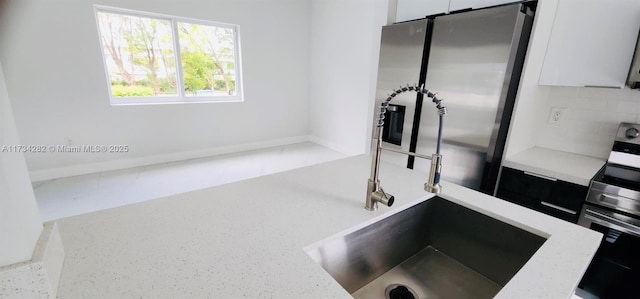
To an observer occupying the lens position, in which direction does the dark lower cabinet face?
facing the viewer and to the left of the viewer

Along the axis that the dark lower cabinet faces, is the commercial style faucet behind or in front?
in front

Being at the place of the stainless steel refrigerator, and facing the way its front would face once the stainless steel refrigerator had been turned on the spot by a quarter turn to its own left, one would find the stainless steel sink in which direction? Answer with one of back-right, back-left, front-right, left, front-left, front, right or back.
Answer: front-right

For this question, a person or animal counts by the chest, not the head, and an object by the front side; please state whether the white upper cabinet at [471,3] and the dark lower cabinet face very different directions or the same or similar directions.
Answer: same or similar directions

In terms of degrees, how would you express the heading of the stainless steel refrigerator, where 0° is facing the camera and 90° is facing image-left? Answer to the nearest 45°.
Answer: approximately 45°

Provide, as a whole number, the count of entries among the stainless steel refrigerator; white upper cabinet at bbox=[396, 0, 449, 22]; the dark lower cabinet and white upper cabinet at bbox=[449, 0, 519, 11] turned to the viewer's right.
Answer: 0

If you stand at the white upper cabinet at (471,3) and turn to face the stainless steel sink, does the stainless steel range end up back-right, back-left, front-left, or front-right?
front-left

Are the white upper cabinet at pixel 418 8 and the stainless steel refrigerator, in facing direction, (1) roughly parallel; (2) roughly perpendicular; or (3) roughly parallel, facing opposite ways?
roughly parallel

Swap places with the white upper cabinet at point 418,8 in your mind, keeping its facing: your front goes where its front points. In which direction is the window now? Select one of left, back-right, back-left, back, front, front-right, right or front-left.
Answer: front-right

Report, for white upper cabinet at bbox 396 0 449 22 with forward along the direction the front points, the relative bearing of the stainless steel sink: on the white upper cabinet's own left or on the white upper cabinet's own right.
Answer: on the white upper cabinet's own left

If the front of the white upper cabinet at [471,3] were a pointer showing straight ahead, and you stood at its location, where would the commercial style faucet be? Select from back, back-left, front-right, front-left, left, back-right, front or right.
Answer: front-left

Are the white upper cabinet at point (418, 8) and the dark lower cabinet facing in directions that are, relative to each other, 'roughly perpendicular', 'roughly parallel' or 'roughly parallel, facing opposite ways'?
roughly parallel

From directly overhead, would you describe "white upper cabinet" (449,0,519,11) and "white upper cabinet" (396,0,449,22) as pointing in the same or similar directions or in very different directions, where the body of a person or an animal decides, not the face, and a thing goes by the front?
same or similar directions

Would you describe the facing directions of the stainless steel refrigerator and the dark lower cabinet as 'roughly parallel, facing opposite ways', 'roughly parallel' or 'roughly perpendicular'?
roughly parallel
